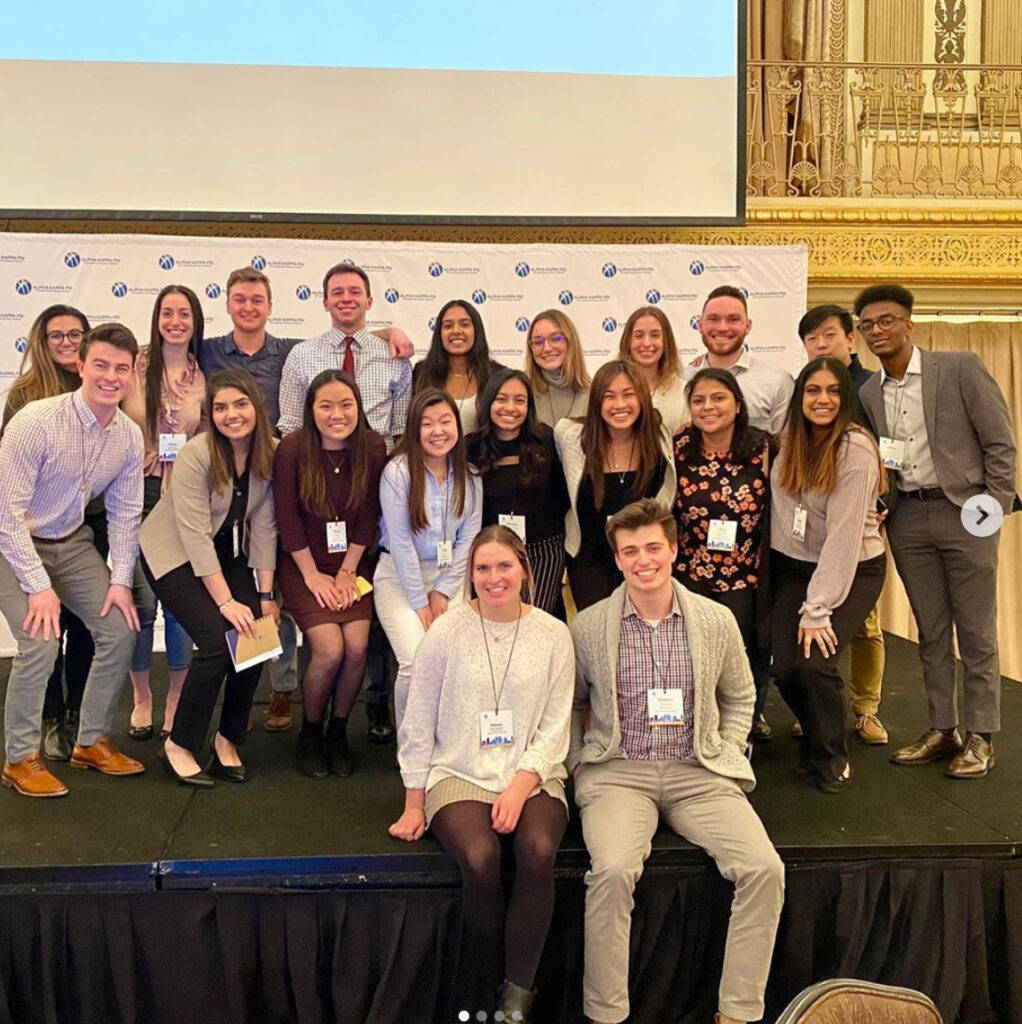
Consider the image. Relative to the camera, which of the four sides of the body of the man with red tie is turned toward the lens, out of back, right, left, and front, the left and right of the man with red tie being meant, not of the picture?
front

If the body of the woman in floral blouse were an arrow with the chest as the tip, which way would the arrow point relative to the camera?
toward the camera

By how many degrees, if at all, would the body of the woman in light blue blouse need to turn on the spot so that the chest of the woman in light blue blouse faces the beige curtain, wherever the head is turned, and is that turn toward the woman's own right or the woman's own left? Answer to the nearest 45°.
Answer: approximately 90° to the woman's own left

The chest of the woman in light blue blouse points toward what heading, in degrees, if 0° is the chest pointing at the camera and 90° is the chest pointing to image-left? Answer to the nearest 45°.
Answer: approximately 315°

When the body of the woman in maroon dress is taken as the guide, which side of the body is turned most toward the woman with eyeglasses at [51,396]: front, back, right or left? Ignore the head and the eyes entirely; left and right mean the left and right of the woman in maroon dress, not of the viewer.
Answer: right

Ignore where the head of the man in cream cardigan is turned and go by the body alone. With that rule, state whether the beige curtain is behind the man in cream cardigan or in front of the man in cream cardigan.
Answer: behind

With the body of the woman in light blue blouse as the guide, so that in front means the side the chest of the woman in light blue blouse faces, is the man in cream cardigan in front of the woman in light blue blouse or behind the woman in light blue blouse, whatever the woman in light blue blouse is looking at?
in front

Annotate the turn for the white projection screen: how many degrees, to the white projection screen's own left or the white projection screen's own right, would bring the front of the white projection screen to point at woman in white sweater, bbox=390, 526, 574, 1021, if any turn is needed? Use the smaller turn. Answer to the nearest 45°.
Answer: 0° — it already faces them

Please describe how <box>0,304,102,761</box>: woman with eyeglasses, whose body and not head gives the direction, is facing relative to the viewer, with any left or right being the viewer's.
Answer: facing the viewer and to the right of the viewer

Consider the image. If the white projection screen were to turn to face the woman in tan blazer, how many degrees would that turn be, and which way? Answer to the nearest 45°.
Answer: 0° — it already faces them

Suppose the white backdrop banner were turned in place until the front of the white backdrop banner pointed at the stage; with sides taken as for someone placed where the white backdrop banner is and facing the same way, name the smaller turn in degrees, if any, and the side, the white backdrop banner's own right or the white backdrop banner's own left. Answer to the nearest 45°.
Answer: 0° — it already faces it
